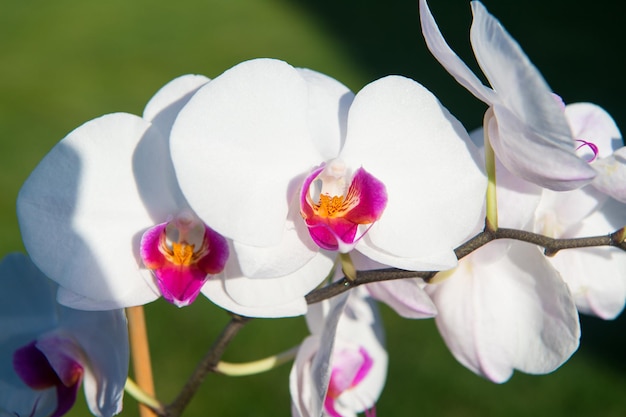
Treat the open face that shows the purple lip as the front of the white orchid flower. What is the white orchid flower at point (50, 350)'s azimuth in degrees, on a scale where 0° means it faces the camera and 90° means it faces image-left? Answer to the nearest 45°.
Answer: approximately 45°

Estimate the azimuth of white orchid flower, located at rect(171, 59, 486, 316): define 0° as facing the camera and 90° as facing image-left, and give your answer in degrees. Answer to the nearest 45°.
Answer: approximately 0°
